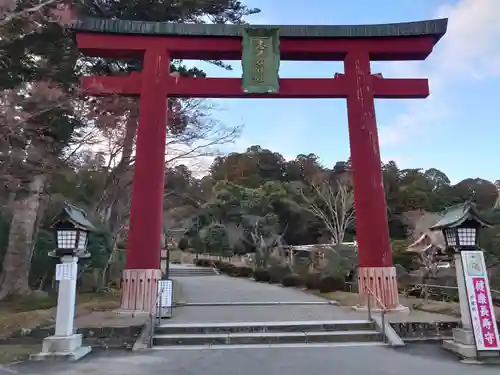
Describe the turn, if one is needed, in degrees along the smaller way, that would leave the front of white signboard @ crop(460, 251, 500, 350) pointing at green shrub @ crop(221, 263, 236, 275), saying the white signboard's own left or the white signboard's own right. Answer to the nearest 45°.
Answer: approximately 135° to the white signboard's own right

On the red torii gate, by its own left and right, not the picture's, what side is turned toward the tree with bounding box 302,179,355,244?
back

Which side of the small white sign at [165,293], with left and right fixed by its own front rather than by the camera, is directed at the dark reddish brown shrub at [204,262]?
back

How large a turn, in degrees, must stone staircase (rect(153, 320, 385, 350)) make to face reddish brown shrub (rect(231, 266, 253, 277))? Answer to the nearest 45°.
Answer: approximately 180°

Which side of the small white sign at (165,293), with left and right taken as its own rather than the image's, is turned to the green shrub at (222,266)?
back

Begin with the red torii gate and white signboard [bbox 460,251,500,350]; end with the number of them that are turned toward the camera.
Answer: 2

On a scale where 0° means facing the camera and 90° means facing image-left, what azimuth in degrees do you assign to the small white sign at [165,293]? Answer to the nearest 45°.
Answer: approximately 0°

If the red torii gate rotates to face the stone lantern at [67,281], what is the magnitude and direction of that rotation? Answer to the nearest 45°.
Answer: approximately 45° to its right

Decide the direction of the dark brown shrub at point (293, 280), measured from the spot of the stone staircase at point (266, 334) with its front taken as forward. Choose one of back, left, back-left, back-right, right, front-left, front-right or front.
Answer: back
